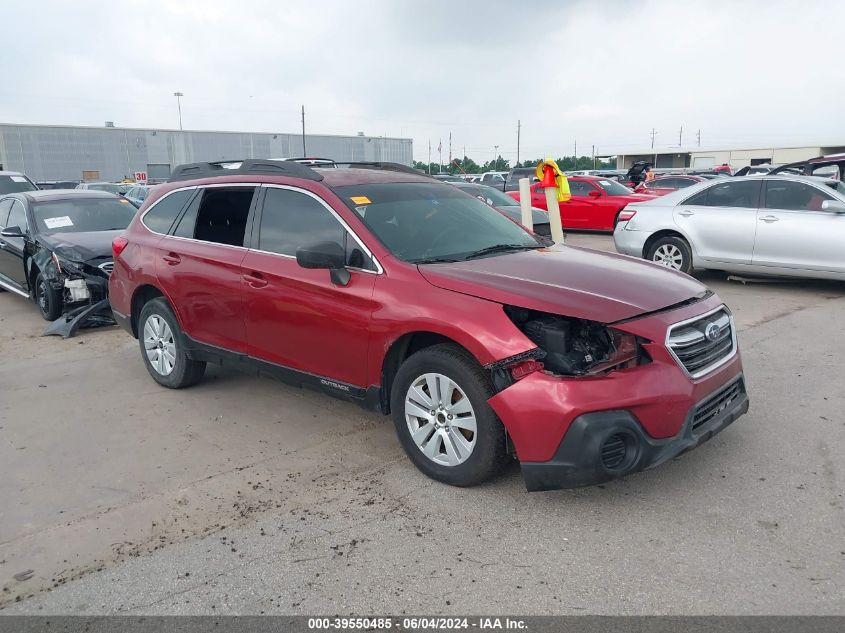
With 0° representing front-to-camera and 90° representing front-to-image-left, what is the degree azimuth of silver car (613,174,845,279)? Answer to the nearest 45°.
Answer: approximately 270°

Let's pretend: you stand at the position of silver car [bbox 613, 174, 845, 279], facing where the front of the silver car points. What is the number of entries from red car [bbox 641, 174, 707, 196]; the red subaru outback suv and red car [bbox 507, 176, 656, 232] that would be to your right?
1

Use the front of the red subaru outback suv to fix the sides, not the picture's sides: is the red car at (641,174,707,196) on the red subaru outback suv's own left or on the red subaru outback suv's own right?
on the red subaru outback suv's own left

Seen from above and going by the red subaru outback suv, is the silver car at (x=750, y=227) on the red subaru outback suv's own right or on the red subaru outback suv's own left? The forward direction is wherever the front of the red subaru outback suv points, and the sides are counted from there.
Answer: on the red subaru outback suv's own left

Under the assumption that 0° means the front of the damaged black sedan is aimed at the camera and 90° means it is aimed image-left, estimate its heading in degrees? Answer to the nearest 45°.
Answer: approximately 315°

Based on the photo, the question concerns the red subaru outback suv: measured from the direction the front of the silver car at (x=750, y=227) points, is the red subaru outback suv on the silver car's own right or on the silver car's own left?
on the silver car's own right

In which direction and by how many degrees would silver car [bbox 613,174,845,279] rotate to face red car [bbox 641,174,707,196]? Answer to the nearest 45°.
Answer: approximately 90° to its left
